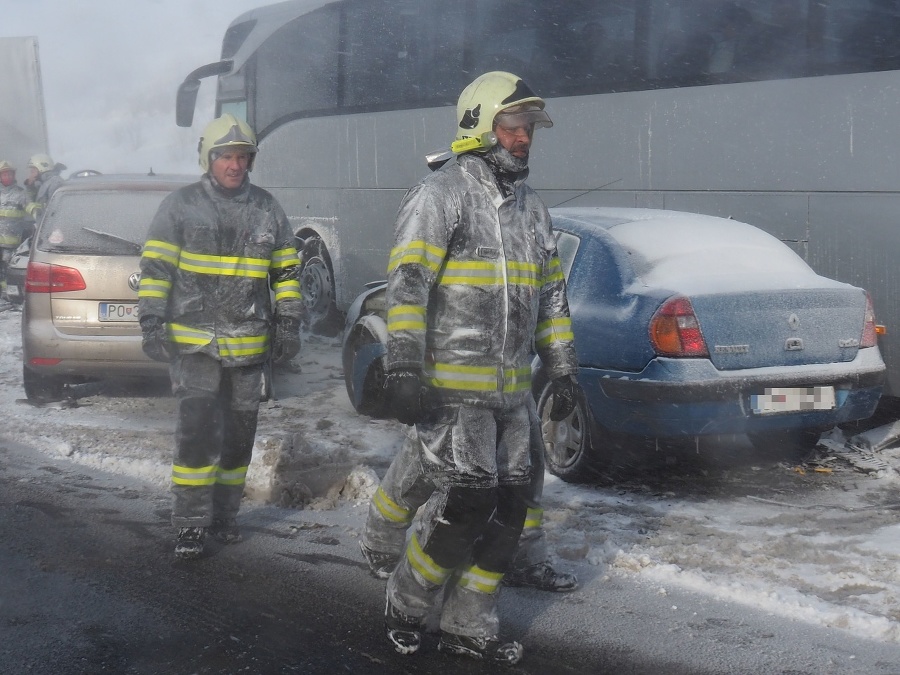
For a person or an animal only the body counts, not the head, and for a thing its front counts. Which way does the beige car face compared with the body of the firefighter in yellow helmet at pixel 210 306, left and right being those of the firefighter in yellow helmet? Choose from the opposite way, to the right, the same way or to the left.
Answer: the opposite way

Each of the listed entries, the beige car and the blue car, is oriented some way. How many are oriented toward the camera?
0

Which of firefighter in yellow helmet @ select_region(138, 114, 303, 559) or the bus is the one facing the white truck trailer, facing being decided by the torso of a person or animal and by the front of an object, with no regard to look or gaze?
the bus

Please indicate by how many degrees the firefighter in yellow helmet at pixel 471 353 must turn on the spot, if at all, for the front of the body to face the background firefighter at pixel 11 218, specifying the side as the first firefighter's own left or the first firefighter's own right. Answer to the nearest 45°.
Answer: approximately 180°

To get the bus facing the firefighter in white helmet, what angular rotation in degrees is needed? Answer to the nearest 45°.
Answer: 0° — it already faces them

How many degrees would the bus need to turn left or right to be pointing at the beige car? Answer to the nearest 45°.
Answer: approximately 45° to its left

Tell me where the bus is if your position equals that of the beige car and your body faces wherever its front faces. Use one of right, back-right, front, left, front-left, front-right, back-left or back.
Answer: right

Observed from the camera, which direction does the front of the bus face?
facing away from the viewer and to the left of the viewer

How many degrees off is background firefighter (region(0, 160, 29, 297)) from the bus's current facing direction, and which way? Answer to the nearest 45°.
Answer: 0° — it already faces them

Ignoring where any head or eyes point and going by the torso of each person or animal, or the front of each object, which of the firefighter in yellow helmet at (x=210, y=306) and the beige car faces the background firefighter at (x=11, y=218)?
the beige car

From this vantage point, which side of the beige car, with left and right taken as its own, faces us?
back

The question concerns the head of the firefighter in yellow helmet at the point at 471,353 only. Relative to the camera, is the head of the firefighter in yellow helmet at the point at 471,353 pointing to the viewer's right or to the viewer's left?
to the viewer's right

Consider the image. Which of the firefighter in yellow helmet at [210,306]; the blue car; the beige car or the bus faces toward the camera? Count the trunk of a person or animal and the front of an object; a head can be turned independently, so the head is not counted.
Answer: the firefighter in yellow helmet

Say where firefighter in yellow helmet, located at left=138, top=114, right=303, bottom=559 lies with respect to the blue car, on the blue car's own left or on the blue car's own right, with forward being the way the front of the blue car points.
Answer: on the blue car's own left
